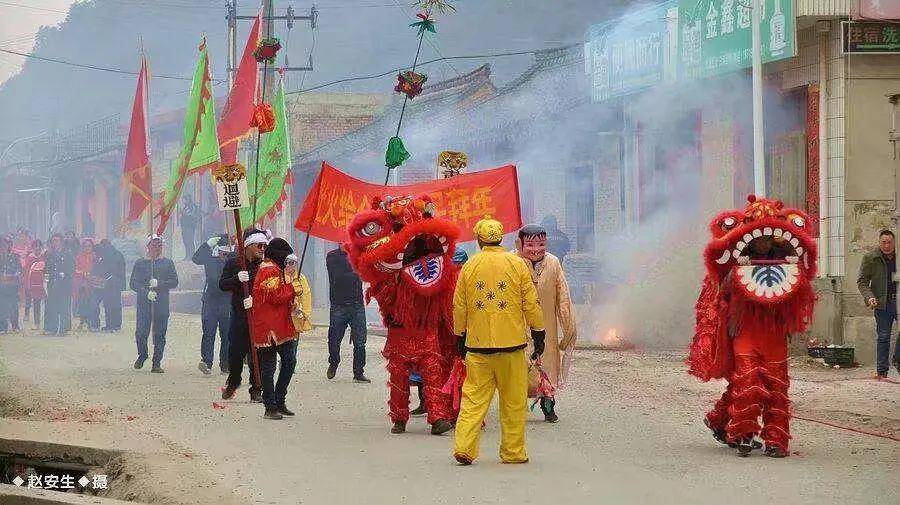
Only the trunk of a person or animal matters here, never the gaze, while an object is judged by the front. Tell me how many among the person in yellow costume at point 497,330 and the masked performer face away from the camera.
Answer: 1

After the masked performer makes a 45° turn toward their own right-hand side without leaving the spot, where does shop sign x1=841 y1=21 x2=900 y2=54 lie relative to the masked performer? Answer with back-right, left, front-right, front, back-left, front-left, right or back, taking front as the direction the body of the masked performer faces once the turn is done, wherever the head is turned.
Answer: back-right

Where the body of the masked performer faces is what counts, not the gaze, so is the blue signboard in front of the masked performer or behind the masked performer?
behind

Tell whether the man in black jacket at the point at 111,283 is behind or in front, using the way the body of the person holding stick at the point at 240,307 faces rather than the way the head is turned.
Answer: behind

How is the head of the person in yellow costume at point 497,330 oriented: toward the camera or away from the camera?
away from the camera

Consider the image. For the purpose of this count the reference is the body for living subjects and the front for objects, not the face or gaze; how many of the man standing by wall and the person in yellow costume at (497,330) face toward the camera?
1

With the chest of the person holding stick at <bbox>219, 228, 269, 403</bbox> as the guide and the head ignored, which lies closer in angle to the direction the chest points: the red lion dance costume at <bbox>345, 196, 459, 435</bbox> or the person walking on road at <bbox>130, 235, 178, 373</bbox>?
the red lion dance costume

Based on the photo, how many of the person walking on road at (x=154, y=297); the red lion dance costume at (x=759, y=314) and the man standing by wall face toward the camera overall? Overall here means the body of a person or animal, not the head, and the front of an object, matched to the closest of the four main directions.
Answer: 3
